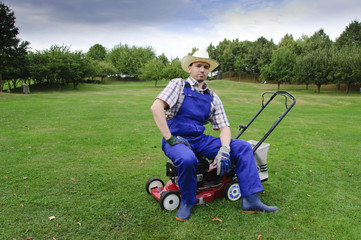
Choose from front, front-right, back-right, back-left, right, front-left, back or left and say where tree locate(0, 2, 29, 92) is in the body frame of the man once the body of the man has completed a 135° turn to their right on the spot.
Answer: front-right

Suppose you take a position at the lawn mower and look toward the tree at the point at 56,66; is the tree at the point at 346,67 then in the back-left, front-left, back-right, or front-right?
front-right

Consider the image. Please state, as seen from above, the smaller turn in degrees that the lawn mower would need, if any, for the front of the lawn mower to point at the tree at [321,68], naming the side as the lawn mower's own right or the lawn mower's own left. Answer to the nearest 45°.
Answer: approximately 135° to the lawn mower's own right

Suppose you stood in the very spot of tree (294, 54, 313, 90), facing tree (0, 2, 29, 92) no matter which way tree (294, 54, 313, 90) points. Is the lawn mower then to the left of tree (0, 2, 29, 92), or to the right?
left

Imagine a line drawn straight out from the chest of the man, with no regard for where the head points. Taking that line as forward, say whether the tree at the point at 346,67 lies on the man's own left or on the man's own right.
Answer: on the man's own left

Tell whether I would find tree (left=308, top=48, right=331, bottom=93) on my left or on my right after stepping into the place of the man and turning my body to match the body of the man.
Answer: on my left

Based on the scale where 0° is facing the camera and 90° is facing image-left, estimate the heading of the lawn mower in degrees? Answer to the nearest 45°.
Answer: approximately 45°

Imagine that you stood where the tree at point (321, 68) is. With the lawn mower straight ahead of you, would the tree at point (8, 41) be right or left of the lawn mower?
right

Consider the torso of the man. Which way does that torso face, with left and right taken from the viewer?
facing the viewer and to the right of the viewer

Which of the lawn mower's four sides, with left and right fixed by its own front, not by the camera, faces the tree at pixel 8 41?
right

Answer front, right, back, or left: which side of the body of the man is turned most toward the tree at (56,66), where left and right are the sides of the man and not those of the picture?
back

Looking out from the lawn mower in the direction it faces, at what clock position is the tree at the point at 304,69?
The tree is roughly at 5 o'clock from the lawn mower.

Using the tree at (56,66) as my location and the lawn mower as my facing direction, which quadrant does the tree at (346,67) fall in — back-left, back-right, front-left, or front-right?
front-left
